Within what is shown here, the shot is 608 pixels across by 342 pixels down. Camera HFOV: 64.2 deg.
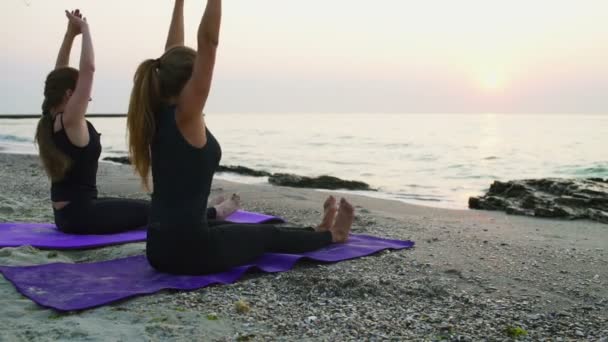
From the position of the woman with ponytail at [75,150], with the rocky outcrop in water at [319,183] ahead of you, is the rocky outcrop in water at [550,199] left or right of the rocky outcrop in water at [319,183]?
right

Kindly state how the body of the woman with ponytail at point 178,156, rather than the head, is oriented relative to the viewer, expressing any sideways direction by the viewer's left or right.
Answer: facing away from the viewer and to the right of the viewer

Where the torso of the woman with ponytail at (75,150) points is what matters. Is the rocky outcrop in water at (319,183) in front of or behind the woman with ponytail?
in front

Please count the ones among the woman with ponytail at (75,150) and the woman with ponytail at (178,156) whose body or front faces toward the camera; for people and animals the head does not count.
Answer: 0

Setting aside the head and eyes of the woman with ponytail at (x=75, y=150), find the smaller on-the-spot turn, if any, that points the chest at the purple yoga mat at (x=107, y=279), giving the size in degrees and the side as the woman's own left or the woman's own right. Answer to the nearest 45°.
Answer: approximately 135° to the woman's own right

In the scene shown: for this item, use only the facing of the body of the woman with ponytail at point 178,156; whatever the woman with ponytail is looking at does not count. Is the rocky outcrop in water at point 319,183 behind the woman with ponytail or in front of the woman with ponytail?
in front

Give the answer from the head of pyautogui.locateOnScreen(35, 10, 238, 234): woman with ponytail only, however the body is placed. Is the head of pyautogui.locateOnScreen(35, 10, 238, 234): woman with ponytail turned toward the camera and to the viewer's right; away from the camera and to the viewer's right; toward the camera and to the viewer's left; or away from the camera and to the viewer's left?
away from the camera and to the viewer's right

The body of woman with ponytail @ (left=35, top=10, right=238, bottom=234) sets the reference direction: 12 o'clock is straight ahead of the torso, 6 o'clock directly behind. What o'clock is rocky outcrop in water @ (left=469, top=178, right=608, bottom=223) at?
The rocky outcrop in water is roughly at 1 o'clock from the woman with ponytail.

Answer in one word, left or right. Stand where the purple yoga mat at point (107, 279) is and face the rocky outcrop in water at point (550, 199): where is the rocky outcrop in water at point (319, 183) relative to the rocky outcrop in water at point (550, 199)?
left

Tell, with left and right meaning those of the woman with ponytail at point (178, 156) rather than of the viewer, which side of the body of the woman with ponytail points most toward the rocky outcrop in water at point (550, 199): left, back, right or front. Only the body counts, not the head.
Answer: front

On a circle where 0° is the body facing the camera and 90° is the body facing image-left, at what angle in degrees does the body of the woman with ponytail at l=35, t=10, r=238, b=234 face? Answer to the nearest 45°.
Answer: approximately 225°

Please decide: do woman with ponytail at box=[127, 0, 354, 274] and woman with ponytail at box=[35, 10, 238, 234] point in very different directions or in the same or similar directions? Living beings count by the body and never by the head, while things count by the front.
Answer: same or similar directions

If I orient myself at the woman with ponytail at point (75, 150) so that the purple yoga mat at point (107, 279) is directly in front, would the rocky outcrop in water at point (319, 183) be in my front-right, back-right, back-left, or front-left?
back-left
